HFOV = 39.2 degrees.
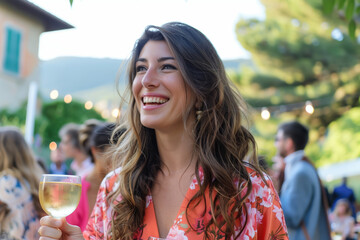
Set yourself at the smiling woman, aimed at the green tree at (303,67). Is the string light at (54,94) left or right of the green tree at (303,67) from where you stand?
left

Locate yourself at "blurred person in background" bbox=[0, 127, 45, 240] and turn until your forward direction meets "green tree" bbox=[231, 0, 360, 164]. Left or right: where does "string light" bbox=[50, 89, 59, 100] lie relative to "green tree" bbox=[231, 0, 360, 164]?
left

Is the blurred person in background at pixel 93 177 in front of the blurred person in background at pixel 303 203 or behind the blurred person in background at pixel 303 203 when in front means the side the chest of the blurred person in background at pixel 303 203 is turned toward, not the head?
in front

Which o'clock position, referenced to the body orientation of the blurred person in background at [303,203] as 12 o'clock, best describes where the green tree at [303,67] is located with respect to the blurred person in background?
The green tree is roughly at 3 o'clock from the blurred person in background.

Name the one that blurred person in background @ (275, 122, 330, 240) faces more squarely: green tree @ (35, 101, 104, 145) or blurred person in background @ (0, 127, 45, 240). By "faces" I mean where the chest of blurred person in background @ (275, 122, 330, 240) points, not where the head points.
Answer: the blurred person in background

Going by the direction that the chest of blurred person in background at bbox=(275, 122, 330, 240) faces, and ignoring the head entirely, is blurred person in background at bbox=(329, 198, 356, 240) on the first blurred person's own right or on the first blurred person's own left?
on the first blurred person's own right

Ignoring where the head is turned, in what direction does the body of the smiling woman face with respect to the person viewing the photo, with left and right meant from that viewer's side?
facing the viewer and to the left of the viewer

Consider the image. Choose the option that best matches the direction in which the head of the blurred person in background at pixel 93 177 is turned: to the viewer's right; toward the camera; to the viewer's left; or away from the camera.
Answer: to the viewer's left

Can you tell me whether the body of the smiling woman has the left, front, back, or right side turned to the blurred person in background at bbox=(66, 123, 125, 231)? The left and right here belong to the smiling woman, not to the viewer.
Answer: back

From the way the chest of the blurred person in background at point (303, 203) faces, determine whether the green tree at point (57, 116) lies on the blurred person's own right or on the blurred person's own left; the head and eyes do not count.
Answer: on the blurred person's own right

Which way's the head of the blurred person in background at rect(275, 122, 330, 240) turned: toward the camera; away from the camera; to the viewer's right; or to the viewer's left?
to the viewer's left

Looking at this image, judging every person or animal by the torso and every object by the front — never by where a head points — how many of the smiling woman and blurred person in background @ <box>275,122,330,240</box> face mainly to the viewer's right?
0

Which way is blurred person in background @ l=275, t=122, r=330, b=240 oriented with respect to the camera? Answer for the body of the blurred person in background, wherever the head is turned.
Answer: to the viewer's left
